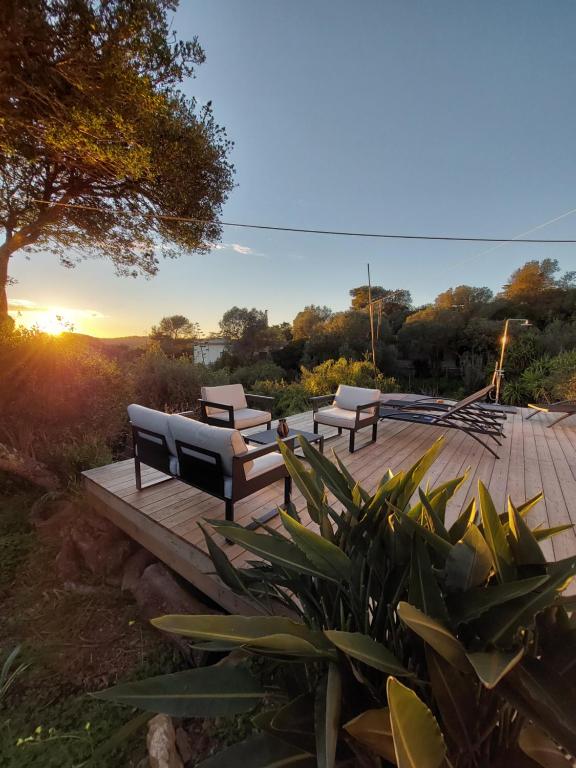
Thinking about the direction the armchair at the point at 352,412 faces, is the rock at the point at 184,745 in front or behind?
in front

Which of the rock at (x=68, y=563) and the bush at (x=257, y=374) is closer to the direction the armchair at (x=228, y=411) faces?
the rock

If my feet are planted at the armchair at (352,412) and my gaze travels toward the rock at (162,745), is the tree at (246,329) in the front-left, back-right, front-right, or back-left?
back-right

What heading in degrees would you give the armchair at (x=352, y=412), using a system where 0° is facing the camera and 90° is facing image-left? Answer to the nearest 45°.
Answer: approximately 45°

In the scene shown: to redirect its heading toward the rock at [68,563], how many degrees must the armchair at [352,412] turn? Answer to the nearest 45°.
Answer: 0° — it already faces it

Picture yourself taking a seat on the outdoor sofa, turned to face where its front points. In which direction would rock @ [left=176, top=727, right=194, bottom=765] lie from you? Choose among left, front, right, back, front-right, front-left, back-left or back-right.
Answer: back-right

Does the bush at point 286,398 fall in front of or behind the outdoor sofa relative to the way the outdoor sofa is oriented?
in front

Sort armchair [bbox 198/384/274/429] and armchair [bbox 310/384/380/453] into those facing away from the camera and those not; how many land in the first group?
0

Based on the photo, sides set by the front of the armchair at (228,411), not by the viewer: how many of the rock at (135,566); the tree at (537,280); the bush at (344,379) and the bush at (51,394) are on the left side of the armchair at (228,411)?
2

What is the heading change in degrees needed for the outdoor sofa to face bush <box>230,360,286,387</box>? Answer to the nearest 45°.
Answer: approximately 45° to its left

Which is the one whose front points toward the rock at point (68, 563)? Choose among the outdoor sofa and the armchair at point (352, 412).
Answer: the armchair

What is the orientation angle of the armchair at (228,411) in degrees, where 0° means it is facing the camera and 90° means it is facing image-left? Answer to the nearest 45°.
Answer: approximately 315°

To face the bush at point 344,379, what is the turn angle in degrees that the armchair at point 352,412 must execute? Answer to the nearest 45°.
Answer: approximately 135° to its right

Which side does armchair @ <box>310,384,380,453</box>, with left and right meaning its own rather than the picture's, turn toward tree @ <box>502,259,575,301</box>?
back

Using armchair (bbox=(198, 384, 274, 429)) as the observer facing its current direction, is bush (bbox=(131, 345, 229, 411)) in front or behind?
behind

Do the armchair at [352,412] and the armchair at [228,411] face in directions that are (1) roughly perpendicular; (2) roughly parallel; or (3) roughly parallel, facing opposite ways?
roughly perpendicular
